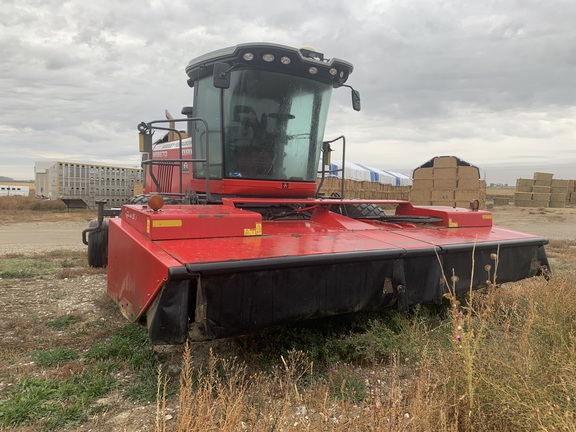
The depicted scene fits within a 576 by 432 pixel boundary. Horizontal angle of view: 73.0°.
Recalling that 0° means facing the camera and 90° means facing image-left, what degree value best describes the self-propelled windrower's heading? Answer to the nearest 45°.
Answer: approximately 315°

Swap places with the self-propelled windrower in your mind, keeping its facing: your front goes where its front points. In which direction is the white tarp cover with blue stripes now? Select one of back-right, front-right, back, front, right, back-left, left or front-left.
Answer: back-left

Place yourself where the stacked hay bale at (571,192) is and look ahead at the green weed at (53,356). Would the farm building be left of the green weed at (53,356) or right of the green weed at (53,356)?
right

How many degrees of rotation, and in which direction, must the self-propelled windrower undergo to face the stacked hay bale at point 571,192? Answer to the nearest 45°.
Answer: approximately 90° to its left

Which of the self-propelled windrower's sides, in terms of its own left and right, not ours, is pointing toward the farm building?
back
